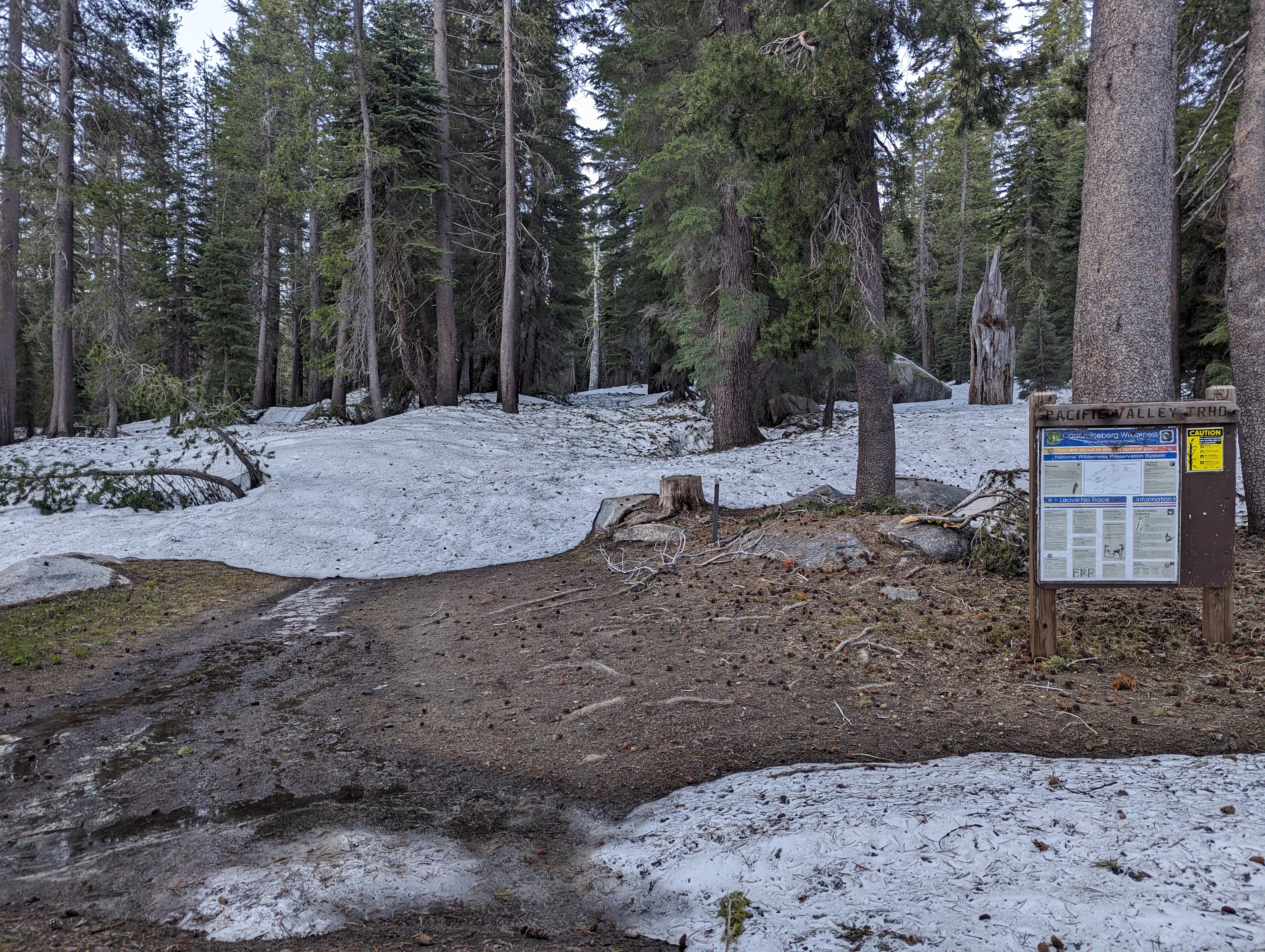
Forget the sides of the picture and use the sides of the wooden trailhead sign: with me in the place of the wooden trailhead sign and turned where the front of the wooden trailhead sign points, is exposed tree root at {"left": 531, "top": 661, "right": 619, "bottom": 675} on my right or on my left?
on my right

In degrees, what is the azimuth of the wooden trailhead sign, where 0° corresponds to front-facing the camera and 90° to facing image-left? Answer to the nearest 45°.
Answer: approximately 0°

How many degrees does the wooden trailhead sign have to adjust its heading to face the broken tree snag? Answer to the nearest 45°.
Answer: approximately 180°

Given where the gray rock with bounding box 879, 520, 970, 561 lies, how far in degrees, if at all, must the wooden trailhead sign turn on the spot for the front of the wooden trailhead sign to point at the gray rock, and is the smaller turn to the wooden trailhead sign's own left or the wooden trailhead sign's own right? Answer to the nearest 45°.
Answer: approximately 135° to the wooden trailhead sign's own right

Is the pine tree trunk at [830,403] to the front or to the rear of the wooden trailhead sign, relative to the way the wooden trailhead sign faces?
to the rear

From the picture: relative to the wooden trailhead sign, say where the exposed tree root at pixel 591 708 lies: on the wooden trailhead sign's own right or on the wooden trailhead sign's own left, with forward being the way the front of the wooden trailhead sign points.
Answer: on the wooden trailhead sign's own right

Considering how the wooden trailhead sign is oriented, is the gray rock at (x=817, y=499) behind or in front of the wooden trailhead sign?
behind

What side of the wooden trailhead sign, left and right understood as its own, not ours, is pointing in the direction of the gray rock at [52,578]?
right
